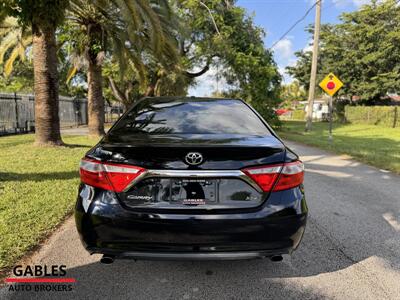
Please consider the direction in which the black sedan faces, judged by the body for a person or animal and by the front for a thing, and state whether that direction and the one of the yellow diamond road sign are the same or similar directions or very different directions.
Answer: very different directions

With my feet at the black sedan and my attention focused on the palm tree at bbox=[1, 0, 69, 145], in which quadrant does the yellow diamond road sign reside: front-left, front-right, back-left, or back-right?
front-right

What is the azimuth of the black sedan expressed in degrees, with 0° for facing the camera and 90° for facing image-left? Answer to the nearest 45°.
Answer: approximately 180°

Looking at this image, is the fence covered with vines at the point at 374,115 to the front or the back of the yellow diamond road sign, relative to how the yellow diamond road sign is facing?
to the back

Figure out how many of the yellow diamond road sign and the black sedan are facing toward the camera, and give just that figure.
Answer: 1

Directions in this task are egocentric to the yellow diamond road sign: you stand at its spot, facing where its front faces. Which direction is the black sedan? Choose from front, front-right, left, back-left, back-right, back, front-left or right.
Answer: front

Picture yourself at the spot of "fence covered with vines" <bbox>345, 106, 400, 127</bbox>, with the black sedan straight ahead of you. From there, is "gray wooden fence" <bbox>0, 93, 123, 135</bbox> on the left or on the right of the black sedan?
right

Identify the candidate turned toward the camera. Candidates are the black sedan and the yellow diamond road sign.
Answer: the yellow diamond road sign

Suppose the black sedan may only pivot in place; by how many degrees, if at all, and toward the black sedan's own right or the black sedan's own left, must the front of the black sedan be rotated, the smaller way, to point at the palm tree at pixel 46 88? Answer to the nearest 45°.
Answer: approximately 45° to the black sedan's own left

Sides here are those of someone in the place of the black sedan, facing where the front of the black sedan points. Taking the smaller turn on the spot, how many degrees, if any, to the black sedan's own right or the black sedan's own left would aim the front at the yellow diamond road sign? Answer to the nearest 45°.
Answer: approximately 45° to the black sedan's own right

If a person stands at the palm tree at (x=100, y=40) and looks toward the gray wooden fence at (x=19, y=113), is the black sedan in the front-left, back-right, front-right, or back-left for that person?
back-left

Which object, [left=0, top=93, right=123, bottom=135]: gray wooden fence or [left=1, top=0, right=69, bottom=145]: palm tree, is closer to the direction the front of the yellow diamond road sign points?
the palm tree

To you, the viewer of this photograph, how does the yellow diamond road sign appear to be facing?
facing the viewer

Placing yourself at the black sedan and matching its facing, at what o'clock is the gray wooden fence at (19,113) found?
The gray wooden fence is roughly at 11 o'clock from the black sedan.

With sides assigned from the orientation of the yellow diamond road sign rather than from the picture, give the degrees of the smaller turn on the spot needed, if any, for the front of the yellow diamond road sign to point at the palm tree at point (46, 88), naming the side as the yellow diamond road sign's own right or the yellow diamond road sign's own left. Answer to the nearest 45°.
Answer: approximately 45° to the yellow diamond road sign's own right

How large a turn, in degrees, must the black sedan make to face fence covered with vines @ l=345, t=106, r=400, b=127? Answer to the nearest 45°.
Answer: approximately 45° to its right
